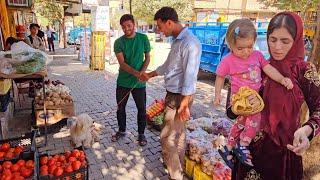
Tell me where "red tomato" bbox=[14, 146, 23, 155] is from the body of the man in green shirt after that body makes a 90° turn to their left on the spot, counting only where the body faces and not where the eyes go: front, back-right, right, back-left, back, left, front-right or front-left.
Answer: back-right

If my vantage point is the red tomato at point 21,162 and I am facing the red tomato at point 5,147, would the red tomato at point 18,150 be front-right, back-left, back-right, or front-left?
front-right

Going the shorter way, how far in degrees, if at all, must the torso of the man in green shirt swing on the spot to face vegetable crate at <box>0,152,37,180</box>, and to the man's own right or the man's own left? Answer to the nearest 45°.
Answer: approximately 45° to the man's own right

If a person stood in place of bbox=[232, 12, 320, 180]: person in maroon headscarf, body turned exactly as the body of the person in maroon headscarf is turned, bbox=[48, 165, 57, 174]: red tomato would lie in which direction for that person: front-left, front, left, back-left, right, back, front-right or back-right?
front-right

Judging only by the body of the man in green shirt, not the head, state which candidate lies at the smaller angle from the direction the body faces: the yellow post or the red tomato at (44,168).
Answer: the red tomato

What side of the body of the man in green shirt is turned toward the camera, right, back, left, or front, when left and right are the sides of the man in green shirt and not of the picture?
front
